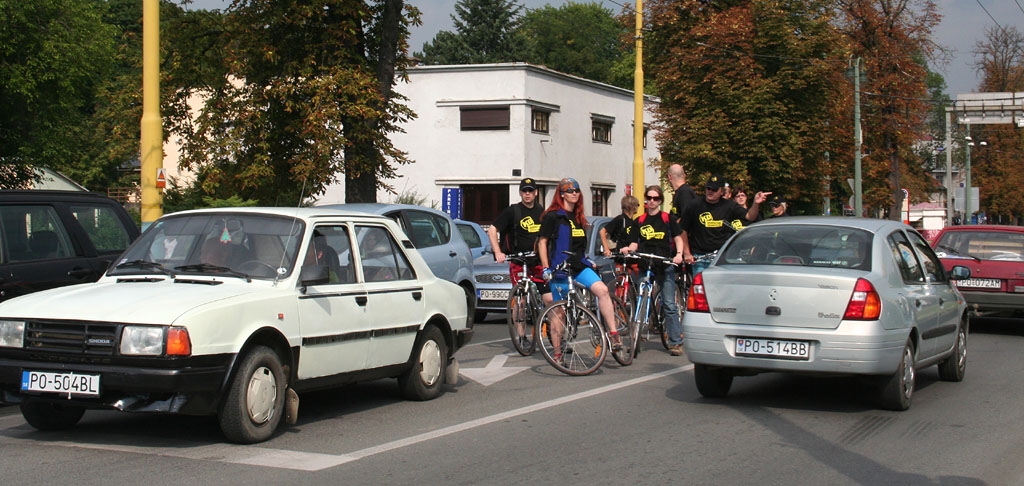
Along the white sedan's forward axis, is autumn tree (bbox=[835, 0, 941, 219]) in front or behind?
behind

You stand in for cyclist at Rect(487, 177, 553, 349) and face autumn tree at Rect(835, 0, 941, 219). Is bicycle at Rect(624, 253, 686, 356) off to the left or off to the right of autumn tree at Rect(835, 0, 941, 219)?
right

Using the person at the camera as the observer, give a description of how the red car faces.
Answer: facing away from the viewer

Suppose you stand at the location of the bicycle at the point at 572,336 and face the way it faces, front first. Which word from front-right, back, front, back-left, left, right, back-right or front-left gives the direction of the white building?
back-right

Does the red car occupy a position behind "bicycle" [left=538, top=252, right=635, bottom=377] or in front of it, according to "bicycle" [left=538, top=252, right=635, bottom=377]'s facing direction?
behind

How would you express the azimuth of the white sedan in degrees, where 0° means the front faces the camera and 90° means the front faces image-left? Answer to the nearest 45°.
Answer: approximately 45°

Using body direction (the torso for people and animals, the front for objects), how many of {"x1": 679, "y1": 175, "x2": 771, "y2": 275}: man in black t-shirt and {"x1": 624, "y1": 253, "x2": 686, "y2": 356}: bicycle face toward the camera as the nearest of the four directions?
2

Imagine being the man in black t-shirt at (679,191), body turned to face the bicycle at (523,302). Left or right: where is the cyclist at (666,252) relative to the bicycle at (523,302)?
left
